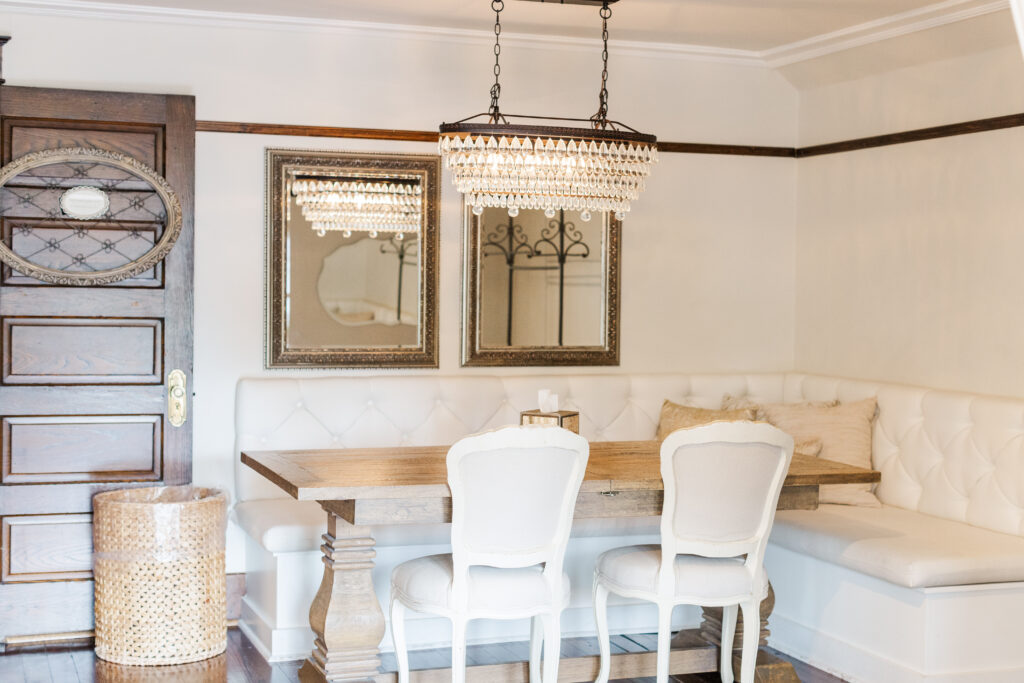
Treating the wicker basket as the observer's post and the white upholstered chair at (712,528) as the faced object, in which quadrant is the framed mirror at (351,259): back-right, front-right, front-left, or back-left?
front-left

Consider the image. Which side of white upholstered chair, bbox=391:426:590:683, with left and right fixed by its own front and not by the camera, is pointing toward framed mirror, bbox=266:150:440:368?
front

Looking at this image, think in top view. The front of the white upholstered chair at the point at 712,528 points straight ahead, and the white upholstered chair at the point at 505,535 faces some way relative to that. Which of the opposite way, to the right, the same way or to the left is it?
the same way

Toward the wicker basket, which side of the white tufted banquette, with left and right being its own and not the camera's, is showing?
right

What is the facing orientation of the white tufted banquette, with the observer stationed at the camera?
facing the viewer

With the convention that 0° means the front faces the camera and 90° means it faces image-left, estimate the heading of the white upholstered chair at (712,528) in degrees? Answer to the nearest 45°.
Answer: approximately 135°

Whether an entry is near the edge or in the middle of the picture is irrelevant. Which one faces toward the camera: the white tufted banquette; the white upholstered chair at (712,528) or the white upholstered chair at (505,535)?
the white tufted banquette

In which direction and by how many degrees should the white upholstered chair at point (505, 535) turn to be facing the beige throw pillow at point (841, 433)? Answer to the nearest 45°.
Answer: approximately 90° to its right

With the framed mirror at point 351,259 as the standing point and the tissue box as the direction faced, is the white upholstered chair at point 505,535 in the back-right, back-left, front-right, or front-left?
front-right

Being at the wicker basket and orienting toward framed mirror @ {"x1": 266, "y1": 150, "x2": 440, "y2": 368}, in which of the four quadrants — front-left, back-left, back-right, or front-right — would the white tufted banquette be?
front-right

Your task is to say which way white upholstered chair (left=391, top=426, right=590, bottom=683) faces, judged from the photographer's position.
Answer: facing away from the viewer and to the left of the viewer

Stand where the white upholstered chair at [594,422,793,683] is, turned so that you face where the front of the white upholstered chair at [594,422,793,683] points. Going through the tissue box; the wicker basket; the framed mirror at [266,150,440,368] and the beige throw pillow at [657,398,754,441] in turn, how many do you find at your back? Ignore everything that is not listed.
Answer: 0

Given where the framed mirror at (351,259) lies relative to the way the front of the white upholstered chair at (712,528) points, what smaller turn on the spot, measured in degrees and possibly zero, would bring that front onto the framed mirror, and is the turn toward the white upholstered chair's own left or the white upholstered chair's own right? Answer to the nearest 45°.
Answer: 0° — it already faces it

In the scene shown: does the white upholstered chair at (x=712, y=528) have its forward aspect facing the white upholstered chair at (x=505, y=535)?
no
